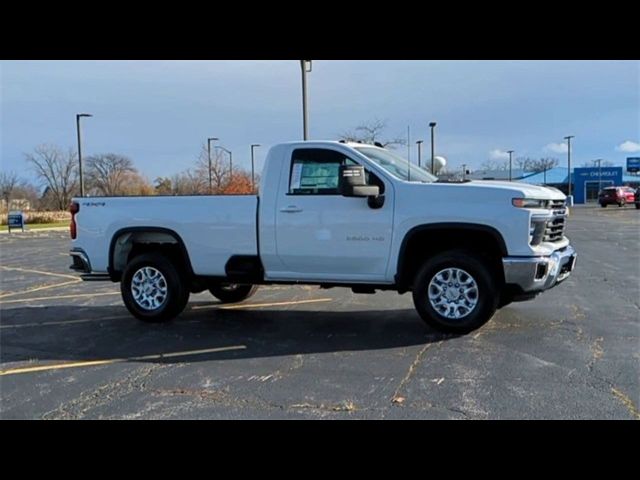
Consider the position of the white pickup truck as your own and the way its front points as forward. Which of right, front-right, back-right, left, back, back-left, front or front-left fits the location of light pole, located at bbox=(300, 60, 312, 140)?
left

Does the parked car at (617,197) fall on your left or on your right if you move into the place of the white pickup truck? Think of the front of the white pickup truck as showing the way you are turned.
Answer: on your left

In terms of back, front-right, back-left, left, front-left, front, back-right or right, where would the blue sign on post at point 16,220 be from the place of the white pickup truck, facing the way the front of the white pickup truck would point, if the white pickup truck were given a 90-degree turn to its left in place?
front-left

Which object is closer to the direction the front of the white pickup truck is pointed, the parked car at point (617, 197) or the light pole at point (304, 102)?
the parked car

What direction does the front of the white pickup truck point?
to the viewer's right
